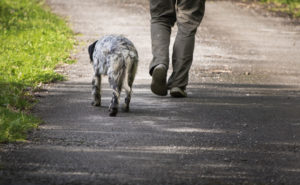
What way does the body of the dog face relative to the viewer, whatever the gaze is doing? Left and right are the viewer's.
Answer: facing away from the viewer and to the left of the viewer
